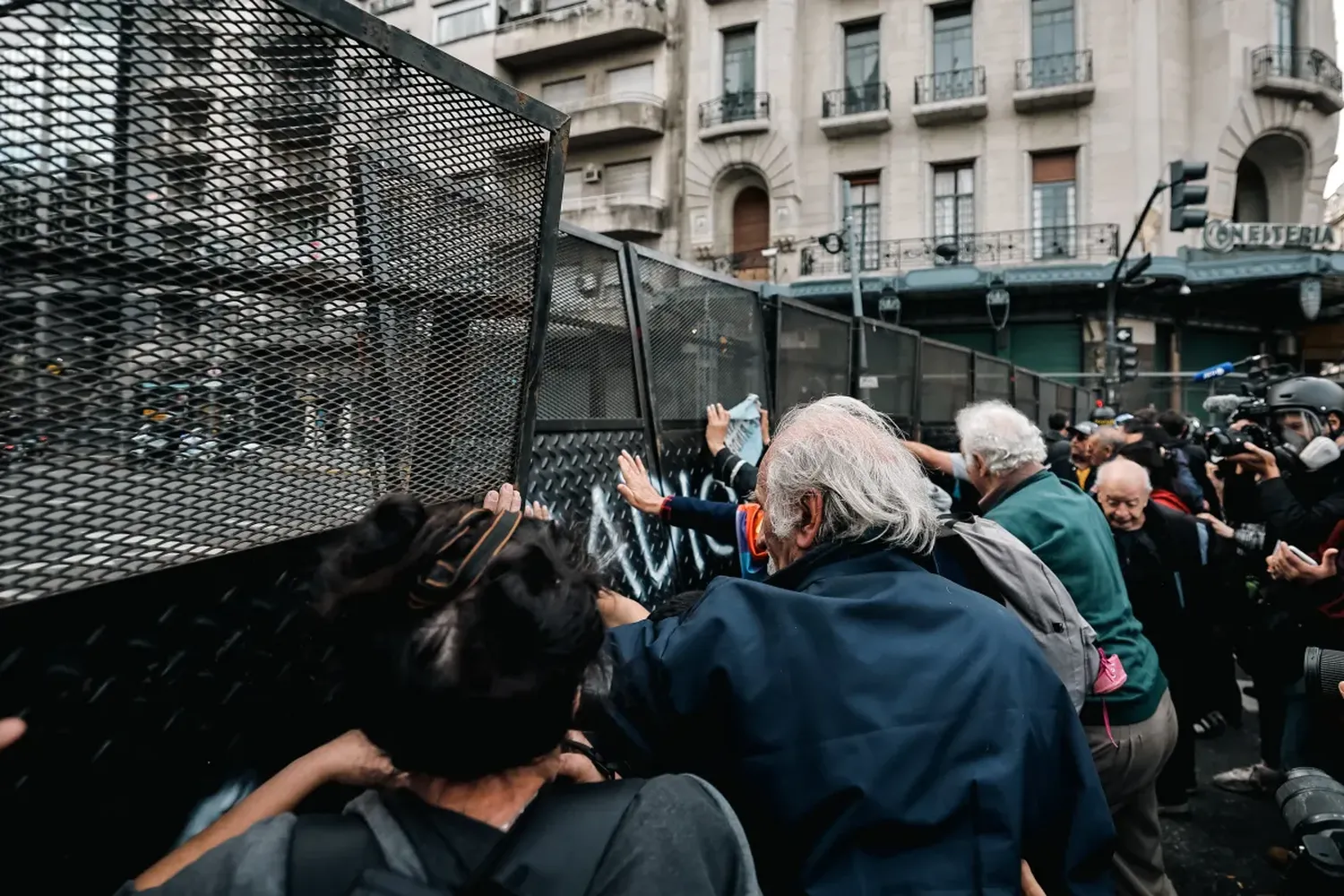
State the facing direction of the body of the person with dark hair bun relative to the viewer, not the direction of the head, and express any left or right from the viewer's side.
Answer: facing away from the viewer

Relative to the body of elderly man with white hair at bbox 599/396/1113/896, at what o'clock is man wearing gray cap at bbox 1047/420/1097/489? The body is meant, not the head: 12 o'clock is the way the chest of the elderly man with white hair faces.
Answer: The man wearing gray cap is roughly at 2 o'clock from the elderly man with white hair.

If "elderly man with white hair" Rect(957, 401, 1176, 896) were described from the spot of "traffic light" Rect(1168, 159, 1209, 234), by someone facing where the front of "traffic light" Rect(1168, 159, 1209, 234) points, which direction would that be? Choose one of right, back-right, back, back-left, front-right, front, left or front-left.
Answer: right

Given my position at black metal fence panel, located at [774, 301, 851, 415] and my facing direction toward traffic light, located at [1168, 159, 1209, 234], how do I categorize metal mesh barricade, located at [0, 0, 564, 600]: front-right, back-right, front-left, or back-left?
back-right

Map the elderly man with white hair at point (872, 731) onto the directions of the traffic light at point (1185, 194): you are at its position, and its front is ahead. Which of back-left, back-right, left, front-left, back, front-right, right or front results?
right

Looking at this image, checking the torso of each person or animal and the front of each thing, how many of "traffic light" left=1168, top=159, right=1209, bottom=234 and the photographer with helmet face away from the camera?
0

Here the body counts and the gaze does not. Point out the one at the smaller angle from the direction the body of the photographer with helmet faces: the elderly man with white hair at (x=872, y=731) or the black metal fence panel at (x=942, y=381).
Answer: the elderly man with white hair

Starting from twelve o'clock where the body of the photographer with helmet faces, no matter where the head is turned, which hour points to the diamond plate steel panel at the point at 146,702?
The diamond plate steel panel is roughly at 11 o'clock from the photographer with helmet.

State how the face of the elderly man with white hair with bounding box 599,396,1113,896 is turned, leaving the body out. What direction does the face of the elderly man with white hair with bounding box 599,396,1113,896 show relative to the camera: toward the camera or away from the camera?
away from the camera

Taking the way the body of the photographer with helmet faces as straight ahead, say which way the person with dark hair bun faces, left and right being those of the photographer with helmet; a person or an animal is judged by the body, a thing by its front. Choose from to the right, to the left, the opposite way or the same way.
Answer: to the right

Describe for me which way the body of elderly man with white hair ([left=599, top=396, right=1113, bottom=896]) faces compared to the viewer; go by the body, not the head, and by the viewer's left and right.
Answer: facing away from the viewer and to the left of the viewer

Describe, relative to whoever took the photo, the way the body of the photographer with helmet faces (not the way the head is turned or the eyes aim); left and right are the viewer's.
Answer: facing the viewer and to the left of the viewer

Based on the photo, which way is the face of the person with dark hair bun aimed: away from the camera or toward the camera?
away from the camera

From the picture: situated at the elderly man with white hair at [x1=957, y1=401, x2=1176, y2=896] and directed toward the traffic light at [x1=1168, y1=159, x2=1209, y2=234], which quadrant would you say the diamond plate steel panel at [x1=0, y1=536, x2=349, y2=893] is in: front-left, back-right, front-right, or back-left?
back-left
